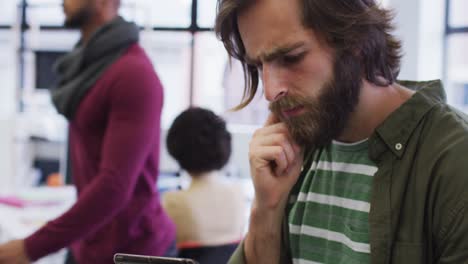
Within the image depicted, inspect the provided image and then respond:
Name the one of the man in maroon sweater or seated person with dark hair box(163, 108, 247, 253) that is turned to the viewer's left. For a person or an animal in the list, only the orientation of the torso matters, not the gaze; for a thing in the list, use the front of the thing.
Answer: the man in maroon sweater

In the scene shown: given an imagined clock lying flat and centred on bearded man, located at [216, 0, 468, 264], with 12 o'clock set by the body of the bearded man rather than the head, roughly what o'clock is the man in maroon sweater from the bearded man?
The man in maroon sweater is roughly at 3 o'clock from the bearded man.

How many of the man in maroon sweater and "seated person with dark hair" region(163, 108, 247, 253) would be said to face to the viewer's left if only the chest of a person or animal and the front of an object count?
1

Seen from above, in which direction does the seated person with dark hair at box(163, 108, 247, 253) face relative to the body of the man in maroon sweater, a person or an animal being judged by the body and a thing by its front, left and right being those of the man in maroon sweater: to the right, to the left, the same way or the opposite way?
to the right

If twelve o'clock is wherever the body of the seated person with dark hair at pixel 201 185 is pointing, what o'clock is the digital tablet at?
The digital tablet is roughly at 6 o'clock from the seated person with dark hair.

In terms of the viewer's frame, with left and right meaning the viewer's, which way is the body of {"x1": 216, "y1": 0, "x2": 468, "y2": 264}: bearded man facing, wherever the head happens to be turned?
facing the viewer and to the left of the viewer

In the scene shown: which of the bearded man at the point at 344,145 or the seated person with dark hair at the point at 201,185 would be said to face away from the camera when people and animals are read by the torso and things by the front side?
the seated person with dark hair

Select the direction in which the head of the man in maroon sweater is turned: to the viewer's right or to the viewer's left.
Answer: to the viewer's left

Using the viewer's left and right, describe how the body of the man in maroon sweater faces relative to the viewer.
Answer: facing to the left of the viewer

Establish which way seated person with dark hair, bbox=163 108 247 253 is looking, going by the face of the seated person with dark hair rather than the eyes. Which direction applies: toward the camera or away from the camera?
away from the camera

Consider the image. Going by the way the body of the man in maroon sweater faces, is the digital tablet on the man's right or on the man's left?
on the man's left

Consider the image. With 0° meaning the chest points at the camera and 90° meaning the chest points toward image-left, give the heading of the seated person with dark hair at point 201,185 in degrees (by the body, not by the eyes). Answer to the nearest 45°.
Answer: approximately 180°

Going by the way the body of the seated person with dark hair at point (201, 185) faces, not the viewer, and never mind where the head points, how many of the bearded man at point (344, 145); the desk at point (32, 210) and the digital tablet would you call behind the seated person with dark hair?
2
